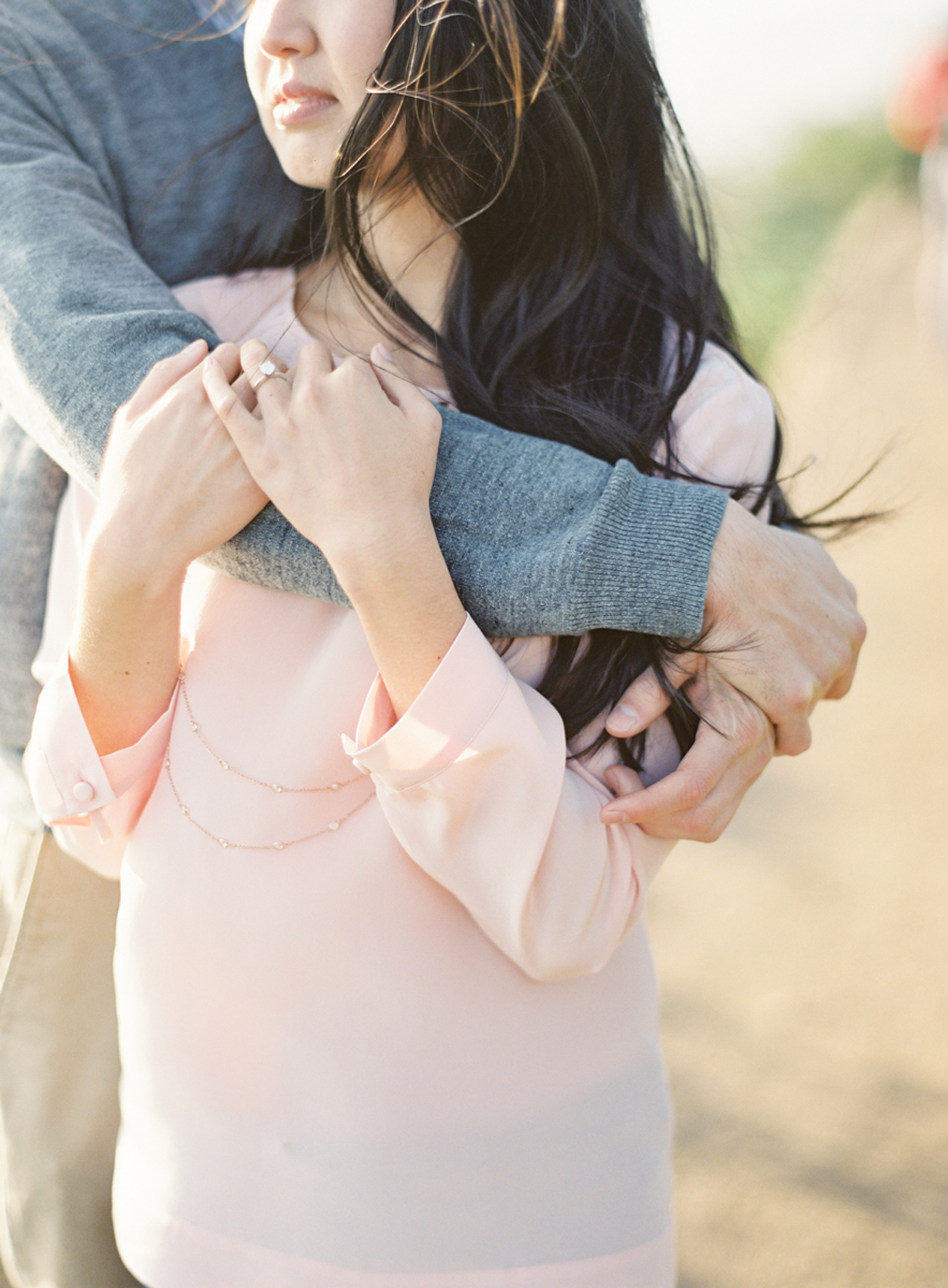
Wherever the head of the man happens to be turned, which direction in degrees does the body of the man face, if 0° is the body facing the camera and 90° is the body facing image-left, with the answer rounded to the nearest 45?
approximately 315°

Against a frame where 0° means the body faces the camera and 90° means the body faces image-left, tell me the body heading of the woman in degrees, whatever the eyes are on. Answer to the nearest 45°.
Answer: approximately 45°

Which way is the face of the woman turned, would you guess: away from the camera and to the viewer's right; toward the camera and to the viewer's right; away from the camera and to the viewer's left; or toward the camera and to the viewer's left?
toward the camera and to the viewer's left
